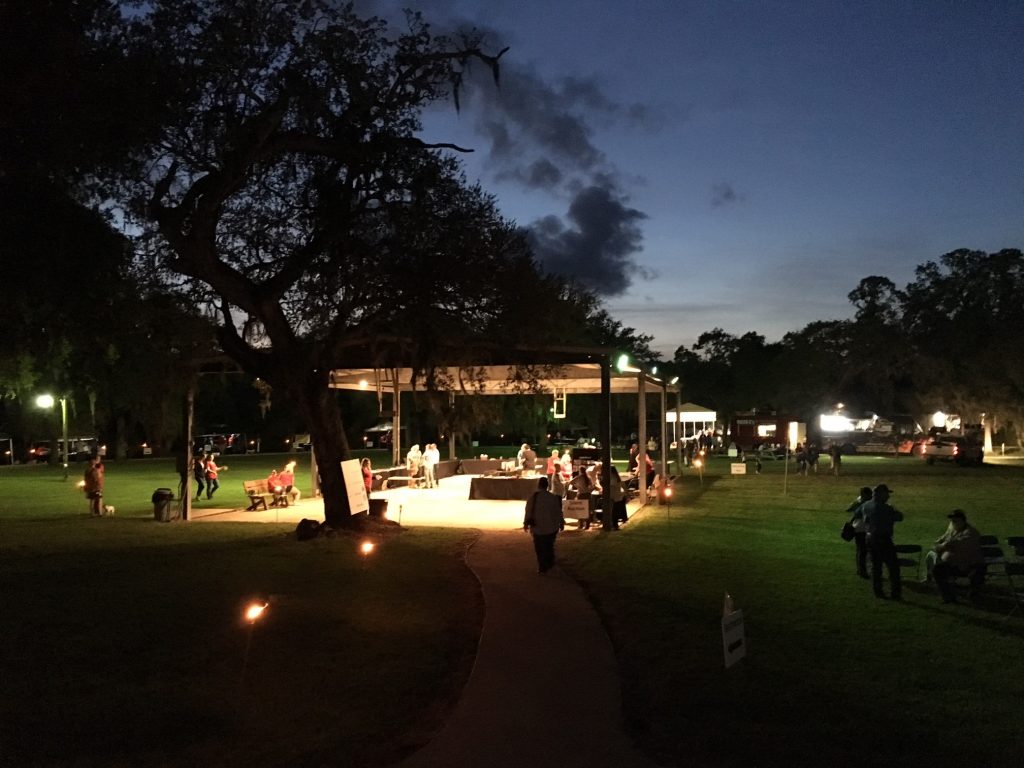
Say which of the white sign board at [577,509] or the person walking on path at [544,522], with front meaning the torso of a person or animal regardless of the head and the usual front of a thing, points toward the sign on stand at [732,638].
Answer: the white sign board

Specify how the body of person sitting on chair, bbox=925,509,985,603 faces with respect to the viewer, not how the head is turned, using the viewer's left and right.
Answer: facing the viewer and to the left of the viewer

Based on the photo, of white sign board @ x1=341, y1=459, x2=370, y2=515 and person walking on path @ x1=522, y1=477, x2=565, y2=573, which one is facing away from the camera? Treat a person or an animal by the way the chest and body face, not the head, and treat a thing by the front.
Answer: the person walking on path

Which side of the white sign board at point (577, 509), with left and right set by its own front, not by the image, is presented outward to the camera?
front

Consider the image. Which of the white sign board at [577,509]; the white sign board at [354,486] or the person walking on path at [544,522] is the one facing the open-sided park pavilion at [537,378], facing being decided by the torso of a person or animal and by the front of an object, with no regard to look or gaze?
the person walking on path

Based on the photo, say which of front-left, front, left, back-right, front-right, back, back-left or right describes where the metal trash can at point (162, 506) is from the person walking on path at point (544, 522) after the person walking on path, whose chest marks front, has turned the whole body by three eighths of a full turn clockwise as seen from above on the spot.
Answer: back

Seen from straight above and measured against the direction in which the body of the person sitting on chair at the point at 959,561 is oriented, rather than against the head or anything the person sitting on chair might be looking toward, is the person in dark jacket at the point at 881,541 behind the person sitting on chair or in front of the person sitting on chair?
in front

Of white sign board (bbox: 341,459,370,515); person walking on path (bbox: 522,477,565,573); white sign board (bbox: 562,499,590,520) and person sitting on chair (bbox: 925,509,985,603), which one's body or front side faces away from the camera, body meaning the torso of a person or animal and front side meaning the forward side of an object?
the person walking on path

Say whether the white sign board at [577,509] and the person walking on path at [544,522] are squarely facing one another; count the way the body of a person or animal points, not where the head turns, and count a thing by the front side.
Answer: yes

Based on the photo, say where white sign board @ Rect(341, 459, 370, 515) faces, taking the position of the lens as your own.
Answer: facing the viewer

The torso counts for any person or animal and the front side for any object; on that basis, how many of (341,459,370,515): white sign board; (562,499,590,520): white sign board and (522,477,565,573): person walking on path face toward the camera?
2

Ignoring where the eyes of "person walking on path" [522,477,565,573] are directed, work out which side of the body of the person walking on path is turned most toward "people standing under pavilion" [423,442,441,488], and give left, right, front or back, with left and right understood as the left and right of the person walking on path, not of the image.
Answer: front

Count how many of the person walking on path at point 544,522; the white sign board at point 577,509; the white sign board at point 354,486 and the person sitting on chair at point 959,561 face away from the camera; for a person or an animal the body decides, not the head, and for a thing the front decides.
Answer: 1

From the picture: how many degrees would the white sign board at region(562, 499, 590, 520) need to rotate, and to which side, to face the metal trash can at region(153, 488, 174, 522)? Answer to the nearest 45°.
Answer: approximately 90° to its right

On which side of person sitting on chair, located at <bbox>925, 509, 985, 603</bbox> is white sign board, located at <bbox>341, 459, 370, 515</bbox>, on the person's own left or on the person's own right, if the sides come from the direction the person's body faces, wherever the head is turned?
on the person's own right

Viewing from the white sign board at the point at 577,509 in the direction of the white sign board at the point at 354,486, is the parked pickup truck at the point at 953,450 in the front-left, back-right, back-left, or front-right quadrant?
back-right

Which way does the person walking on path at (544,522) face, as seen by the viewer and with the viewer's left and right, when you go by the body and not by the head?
facing away from the viewer

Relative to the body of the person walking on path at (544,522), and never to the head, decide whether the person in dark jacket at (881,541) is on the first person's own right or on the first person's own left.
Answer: on the first person's own right
